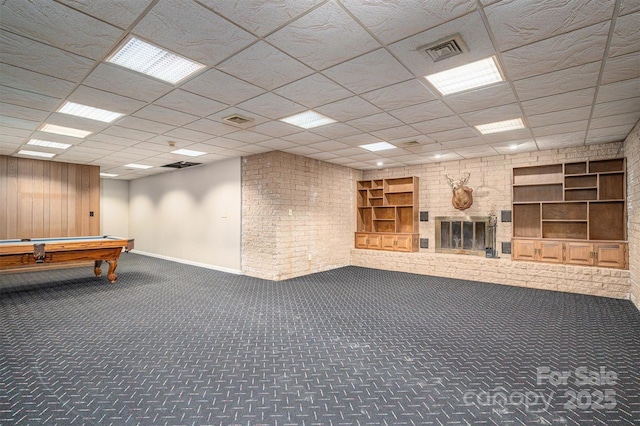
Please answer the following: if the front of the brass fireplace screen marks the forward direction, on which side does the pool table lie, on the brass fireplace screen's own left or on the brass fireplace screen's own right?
on the brass fireplace screen's own right

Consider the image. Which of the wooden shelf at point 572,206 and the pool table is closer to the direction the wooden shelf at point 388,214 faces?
the pool table

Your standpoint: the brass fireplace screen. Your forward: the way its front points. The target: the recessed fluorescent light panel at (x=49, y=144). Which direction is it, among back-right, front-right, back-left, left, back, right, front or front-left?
front-right

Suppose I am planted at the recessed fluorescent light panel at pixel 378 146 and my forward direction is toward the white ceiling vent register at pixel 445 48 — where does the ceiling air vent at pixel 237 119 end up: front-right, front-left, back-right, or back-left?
front-right

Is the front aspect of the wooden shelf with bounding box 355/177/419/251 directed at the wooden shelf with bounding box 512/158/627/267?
no

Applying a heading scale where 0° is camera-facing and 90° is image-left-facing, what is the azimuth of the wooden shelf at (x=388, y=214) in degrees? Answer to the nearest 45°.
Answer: approximately 45°

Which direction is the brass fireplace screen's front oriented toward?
toward the camera

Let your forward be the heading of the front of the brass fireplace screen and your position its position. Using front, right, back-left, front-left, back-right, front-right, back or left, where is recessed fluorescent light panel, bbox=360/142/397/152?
front-right

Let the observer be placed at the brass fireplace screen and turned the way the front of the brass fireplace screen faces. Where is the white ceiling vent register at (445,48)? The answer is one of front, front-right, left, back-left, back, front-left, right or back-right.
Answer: front

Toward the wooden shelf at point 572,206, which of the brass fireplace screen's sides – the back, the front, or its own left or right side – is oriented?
left

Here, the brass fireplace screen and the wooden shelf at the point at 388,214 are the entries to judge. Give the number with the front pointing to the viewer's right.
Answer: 0

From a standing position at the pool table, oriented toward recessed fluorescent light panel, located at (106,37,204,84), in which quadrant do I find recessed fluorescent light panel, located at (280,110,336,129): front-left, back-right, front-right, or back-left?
front-left

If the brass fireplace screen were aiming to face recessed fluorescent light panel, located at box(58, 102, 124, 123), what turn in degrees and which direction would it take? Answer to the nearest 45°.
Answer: approximately 45° to its right

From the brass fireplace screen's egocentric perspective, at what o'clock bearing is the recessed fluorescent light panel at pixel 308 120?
The recessed fluorescent light panel is roughly at 1 o'clock from the brass fireplace screen.

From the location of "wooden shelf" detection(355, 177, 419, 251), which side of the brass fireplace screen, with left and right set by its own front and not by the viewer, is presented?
right

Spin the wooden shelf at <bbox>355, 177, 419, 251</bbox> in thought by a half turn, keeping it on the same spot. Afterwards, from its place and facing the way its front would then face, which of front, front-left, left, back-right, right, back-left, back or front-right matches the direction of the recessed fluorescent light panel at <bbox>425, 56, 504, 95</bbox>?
back-right
